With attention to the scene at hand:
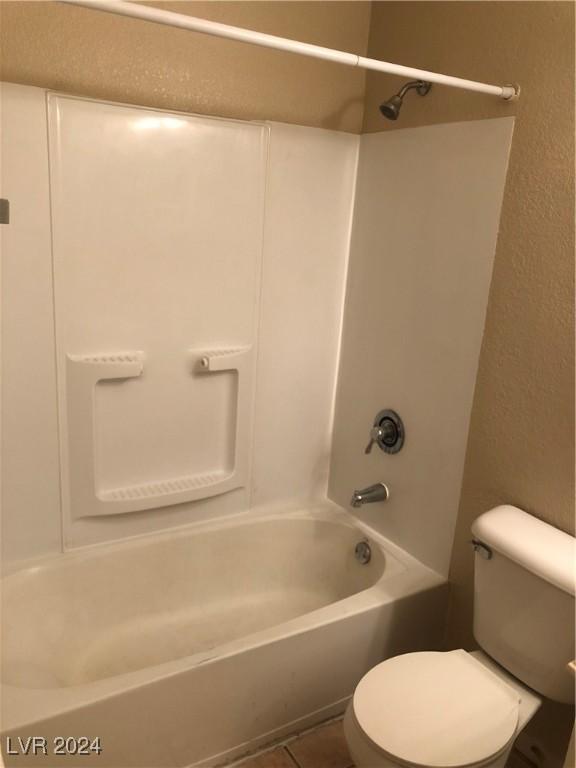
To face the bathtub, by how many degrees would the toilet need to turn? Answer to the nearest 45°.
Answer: approximately 45° to its right

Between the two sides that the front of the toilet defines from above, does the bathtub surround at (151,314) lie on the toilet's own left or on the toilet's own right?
on the toilet's own right

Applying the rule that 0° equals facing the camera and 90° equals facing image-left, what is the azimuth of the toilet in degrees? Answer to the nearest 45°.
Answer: approximately 45°
